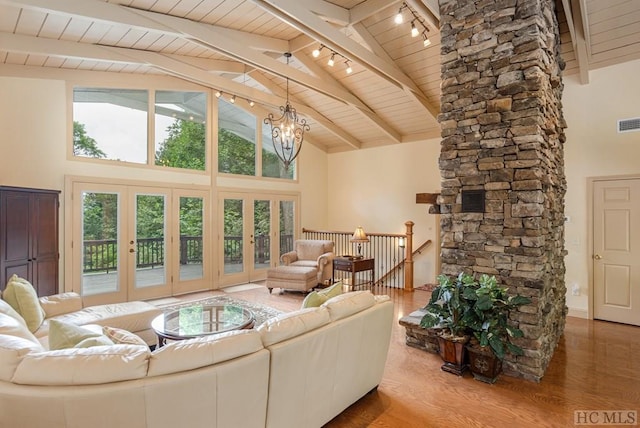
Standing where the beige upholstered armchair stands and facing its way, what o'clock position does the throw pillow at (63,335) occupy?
The throw pillow is roughly at 11 o'clock from the beige upholstered armchair.

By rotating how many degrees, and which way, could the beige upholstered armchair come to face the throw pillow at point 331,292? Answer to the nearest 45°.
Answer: approximately 45° to its left

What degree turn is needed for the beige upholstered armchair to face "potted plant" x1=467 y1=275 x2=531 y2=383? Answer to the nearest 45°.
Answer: approximately 45° to its left

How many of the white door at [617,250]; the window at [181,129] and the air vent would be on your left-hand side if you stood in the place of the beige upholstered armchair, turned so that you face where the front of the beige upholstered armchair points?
2

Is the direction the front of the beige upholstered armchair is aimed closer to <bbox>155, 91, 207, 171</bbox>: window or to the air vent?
the window

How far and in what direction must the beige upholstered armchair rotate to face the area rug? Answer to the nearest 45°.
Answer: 0° — it already faces it

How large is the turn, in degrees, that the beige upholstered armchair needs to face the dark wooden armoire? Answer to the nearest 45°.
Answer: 0° — it already faces it

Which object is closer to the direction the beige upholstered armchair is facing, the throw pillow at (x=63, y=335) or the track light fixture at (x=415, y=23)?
the throw pillow

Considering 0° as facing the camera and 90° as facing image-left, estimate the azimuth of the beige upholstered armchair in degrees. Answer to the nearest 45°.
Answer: approximately 45°

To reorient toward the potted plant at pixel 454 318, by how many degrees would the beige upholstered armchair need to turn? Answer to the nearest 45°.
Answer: approximately 45° to its left
